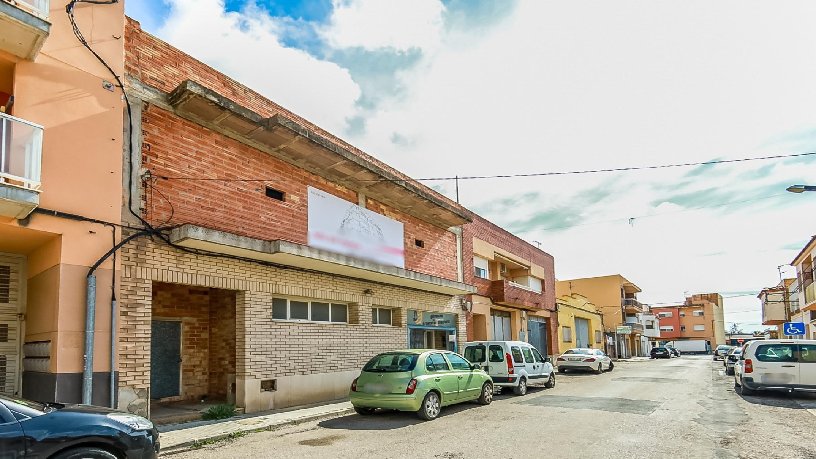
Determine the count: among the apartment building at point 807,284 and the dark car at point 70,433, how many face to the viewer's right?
1

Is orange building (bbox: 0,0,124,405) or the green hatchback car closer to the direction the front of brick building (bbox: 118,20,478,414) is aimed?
the green hatchback car

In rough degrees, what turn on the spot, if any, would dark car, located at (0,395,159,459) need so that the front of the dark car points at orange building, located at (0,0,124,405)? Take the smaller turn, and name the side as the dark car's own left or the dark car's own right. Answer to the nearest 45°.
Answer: approximately 90° to the dark car's own left

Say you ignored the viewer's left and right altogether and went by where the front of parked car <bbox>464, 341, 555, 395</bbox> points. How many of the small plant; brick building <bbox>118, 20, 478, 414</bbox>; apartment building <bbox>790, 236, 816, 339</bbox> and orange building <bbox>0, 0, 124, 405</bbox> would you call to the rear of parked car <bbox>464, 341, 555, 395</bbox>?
3

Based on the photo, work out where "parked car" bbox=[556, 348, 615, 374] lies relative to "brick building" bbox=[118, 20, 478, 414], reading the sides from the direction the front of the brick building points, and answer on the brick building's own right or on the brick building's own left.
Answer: on the brick building's own left

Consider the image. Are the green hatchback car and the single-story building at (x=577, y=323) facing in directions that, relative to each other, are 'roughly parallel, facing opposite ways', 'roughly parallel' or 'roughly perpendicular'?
roughly perpendicular

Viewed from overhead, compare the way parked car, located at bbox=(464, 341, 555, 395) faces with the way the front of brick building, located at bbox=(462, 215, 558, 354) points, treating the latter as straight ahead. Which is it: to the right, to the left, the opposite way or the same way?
to the left

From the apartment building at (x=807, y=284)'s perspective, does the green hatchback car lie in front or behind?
in front

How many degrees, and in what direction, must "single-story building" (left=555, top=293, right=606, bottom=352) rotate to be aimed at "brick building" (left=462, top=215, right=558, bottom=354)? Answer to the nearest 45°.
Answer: approximately 45° to its right

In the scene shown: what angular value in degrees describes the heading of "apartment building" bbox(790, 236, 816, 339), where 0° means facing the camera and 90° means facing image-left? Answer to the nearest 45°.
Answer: approximately 45°

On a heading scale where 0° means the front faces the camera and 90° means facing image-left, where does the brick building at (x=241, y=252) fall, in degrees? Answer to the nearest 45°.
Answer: approximately 315°

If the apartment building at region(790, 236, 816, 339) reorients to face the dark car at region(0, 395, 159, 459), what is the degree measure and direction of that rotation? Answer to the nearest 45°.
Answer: approximately 45° to its left

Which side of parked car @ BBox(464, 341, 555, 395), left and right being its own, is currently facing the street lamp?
right

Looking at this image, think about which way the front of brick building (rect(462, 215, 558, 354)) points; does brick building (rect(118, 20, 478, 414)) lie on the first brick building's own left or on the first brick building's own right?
on the first brick building's own right
